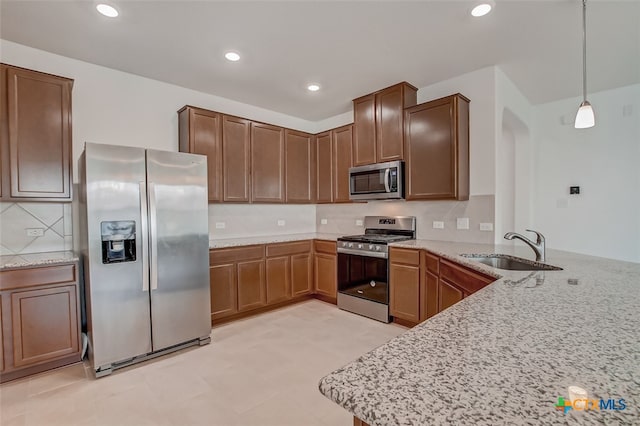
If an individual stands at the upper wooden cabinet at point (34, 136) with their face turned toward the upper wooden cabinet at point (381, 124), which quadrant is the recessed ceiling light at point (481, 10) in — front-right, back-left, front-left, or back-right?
front-right

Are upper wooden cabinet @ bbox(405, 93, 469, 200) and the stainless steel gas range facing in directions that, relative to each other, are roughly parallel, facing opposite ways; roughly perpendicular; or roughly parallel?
roughly parallel

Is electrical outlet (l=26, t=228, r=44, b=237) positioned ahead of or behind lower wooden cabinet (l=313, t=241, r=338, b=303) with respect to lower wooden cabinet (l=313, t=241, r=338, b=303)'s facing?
ahead

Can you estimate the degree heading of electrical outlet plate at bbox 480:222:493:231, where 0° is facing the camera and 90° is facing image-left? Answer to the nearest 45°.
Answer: approximately 0°

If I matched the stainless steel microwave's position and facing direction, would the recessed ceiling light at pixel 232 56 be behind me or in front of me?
in front

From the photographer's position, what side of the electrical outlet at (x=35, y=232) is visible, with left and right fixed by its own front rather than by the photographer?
front

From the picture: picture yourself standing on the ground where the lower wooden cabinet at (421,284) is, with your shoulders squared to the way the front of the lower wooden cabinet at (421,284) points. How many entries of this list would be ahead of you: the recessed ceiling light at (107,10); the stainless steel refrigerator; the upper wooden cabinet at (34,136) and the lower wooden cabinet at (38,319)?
4

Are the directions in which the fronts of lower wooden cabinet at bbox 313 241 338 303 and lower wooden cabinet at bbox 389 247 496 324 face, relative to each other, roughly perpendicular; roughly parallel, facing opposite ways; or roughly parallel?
roughly parallel

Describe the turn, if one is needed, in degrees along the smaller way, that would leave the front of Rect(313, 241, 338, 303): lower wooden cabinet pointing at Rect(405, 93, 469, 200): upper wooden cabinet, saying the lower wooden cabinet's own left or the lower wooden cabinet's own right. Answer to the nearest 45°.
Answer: approximately 90° to the lower wooden cabinet's own left

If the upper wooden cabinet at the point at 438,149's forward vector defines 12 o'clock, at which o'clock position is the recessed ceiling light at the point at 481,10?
The recessed ceiling light is roughly at 10 o'clock from the upper wooden cabinet.

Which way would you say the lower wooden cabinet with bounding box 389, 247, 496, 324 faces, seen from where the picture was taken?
facing the viewer and to the left of the viewer

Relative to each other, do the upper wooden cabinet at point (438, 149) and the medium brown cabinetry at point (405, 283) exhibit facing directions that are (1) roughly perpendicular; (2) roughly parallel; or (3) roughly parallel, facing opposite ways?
roughly parallel

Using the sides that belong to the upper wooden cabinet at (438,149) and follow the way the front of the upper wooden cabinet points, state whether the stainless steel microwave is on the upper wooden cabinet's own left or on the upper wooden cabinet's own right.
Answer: on the upper wooden cabinet's own right

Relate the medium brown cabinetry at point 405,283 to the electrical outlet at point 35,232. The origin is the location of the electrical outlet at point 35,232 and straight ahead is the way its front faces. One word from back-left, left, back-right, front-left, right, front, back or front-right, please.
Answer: front-left

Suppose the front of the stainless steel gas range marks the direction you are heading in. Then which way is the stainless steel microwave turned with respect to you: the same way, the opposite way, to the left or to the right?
the same way

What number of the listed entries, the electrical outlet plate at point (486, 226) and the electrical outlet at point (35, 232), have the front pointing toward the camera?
2
